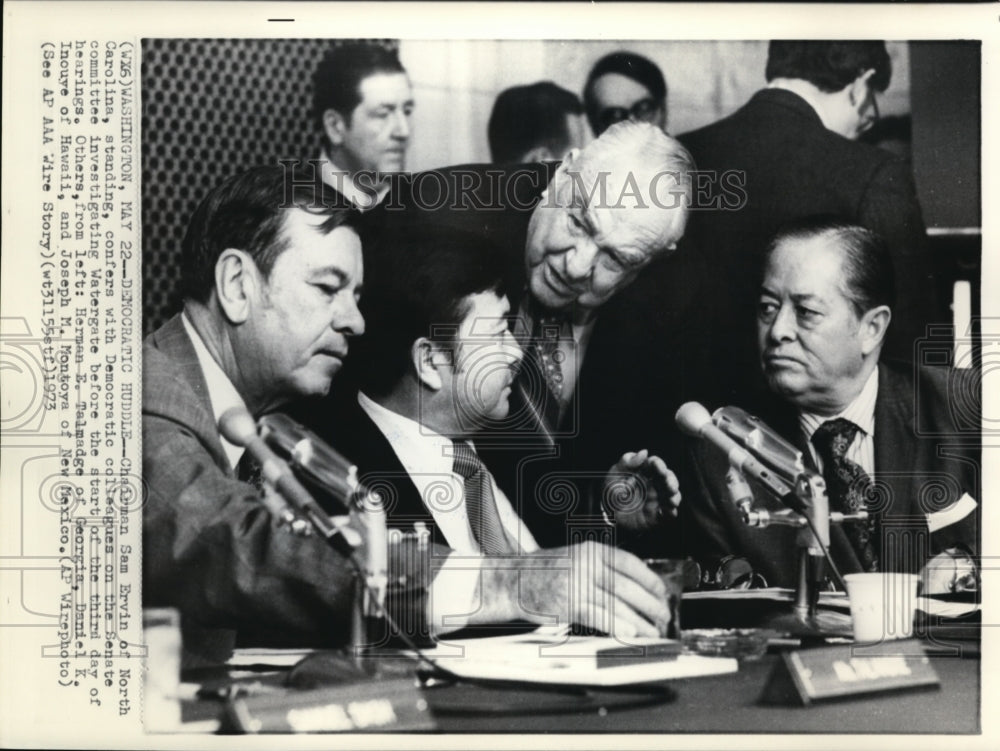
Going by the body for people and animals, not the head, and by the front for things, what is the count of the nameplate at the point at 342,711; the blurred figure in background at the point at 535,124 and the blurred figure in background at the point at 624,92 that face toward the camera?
2

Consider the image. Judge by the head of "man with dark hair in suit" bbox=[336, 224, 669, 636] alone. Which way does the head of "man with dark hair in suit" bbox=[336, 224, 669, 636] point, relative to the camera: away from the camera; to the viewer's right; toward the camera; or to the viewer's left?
to the viewer's right
